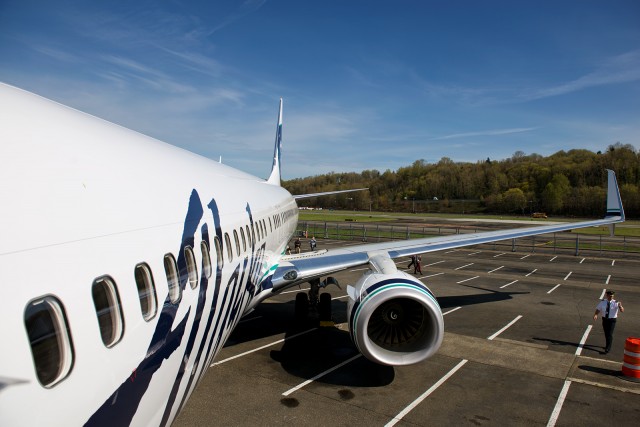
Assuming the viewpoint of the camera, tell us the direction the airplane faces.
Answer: facing the viewer
